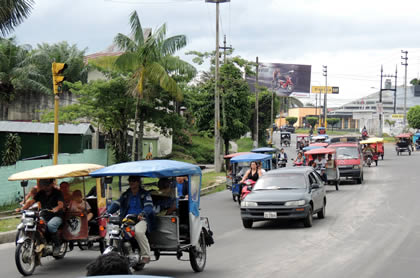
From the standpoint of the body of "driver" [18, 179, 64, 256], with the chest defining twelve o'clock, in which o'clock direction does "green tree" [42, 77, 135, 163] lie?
The green tree is roughly at 5 o'clock from the driver.

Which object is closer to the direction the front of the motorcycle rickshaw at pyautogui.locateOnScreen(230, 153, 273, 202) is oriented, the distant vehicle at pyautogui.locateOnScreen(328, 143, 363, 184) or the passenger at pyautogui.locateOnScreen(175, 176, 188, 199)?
the passenger

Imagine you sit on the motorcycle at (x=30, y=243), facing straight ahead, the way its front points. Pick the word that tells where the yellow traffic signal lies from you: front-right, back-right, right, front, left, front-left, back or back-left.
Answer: back-right

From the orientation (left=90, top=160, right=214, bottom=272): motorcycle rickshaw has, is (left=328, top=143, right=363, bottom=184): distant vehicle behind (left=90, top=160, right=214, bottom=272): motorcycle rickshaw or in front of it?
behind

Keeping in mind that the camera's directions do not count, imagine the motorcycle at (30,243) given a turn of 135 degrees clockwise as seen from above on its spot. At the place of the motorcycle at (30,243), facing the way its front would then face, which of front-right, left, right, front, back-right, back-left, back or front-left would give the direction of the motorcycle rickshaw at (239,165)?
front-right

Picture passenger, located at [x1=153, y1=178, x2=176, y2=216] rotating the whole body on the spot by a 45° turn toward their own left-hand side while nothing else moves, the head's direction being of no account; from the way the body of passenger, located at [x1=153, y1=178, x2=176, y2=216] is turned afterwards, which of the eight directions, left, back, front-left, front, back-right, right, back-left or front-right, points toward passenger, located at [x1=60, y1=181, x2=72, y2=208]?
back-right

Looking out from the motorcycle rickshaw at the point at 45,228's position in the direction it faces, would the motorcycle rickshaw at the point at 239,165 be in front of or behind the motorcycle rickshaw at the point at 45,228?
behind

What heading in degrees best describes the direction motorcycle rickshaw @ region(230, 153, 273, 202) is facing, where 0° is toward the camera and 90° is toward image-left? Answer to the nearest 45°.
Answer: approximately 45°

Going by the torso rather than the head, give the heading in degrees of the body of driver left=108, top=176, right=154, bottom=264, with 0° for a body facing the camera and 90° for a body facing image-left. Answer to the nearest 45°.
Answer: approximately 45°

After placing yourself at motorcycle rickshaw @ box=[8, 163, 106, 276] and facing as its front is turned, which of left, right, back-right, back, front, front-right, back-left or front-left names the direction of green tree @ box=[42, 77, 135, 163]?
back-right

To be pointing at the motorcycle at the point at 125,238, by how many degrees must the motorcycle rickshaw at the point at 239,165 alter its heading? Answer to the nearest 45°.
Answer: approximately 45° to its left
